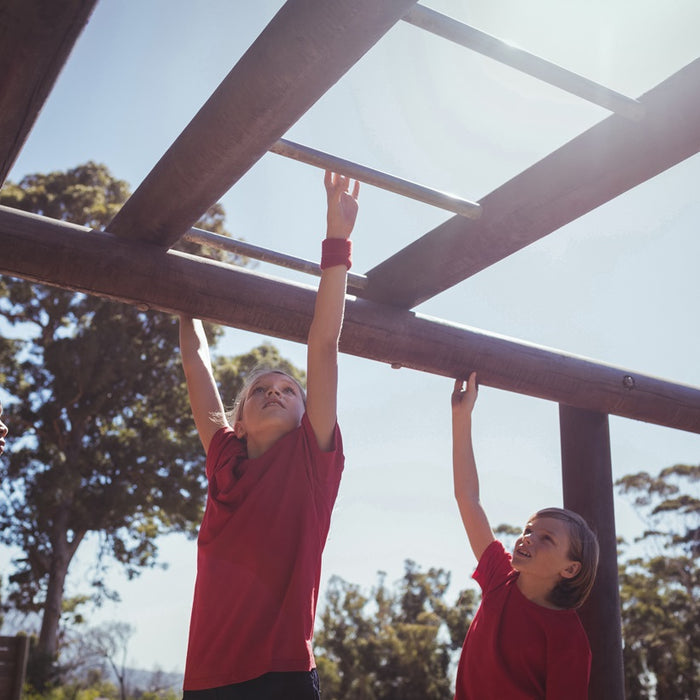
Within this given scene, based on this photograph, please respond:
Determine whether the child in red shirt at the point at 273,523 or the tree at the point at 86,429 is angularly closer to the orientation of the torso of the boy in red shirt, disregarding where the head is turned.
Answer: the child in red shirt

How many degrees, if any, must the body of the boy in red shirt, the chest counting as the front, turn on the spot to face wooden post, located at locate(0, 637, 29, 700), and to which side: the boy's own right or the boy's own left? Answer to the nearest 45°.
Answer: approximately 90° to the boy's own right

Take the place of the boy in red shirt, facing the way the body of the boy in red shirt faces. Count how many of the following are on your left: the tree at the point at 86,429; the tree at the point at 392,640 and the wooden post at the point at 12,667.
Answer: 0

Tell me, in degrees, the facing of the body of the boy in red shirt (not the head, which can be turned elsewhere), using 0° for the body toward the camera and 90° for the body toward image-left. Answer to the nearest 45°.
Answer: approximately 45°

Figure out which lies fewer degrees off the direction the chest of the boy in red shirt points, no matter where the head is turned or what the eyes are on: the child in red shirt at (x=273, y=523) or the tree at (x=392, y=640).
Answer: the child in red shirt

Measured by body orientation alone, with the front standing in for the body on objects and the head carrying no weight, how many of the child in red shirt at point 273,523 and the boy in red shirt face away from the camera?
0

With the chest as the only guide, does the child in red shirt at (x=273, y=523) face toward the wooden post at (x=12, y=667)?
no

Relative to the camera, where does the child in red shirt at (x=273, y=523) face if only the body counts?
toward the camera

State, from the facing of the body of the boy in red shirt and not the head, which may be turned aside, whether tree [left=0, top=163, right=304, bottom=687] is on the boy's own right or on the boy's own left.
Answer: on the boy's own right

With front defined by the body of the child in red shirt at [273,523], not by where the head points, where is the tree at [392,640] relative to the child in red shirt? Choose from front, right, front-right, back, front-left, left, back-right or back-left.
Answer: back

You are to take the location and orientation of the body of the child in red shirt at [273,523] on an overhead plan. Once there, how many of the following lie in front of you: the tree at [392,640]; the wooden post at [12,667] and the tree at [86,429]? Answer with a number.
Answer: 0

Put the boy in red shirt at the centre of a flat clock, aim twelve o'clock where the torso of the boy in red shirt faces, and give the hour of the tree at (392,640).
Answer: The tree is roughly at 4 o'clock from the boy in red shirt.

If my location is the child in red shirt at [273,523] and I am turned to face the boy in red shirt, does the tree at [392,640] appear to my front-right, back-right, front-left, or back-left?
front-left

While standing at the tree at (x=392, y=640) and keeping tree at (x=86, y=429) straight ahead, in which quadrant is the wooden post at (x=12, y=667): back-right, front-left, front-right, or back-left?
front-left

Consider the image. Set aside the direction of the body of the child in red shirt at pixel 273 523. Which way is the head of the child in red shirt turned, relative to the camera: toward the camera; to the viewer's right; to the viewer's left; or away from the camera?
toward the camera
